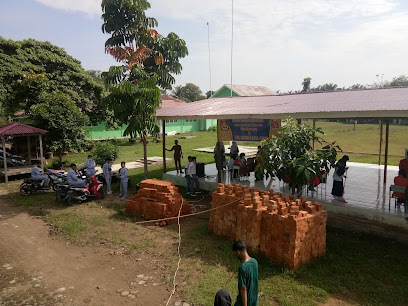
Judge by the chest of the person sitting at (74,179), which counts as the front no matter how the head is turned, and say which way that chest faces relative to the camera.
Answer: to the viewer's right

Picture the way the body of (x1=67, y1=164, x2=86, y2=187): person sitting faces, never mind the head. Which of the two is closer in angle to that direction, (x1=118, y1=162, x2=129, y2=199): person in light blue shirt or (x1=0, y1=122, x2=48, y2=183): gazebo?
the person in light blue shirt

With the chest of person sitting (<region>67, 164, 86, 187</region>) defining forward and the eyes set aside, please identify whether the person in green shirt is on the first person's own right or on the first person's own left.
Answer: on the first person's own right

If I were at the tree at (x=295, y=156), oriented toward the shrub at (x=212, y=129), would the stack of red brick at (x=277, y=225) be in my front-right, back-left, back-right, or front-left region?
back-left

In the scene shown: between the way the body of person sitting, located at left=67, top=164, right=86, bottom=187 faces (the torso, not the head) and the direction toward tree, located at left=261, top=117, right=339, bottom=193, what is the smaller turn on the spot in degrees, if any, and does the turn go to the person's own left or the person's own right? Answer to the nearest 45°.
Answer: approximately 45° to the person's own right
